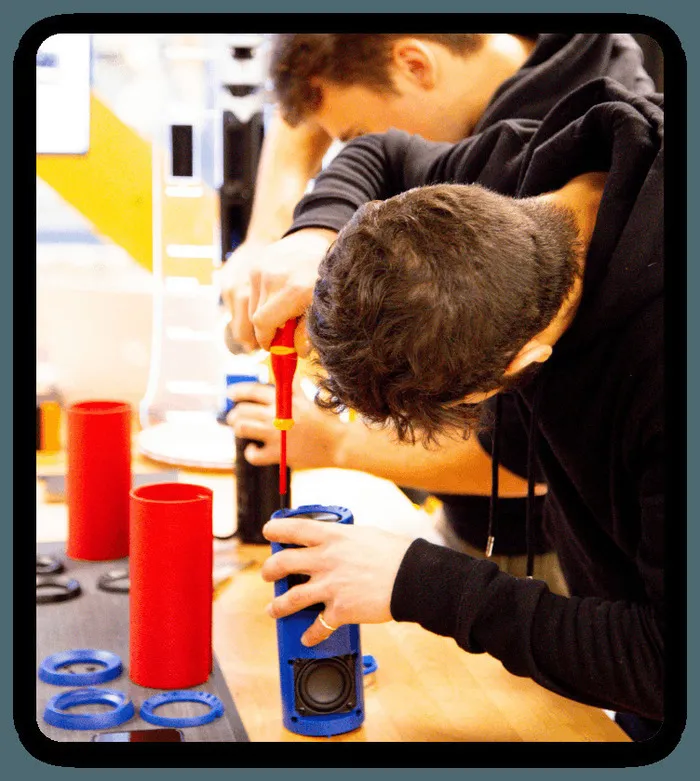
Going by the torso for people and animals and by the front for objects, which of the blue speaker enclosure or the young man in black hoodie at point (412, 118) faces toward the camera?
the blue speaker enclosure

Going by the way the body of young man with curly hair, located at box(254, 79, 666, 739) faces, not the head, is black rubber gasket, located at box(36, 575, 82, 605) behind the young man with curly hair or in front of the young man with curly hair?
in front

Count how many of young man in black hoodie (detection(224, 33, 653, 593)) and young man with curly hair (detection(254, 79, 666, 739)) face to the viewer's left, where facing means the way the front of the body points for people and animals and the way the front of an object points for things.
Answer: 2

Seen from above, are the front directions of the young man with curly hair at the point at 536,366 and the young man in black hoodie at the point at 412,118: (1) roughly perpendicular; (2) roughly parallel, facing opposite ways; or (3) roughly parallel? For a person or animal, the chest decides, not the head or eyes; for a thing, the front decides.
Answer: roughly parallel

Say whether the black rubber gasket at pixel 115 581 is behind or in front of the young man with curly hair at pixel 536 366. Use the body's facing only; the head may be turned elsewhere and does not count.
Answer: in front

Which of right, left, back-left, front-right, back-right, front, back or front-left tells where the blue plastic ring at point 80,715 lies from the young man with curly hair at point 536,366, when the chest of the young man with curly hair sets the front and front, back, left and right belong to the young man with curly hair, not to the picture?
front

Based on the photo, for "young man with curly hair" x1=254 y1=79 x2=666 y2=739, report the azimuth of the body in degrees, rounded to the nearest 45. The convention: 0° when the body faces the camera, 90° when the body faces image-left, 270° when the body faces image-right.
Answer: approximately 90°

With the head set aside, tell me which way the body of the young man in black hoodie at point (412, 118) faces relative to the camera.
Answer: to the viewer's left

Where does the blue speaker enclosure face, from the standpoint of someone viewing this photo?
facing the viewer
